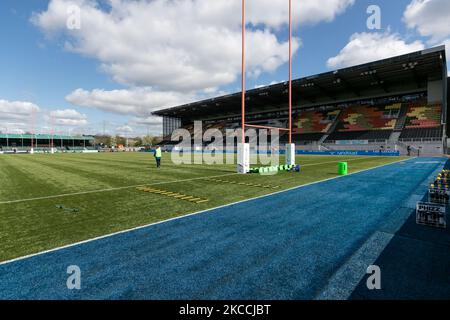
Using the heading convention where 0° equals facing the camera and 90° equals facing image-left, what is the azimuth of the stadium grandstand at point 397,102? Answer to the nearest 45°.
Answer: approximately 45°
